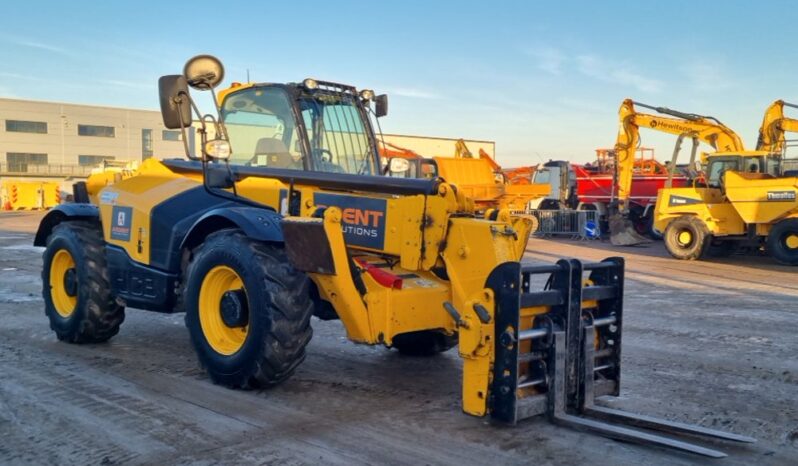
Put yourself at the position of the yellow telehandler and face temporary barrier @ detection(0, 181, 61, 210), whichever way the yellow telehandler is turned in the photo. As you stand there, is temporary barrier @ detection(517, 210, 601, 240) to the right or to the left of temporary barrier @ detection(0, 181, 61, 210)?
right

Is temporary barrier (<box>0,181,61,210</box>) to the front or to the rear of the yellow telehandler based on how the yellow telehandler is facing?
to the rear

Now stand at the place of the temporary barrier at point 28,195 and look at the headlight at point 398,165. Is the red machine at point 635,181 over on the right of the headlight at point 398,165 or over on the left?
left

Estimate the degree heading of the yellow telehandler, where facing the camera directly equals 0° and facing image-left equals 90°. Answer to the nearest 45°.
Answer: approximately 315°

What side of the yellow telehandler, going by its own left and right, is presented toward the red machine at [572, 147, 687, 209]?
left

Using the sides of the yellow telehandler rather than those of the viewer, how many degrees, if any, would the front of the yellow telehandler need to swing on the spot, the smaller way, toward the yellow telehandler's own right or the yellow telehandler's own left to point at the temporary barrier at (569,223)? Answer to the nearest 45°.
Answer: approximately 135° to the yellow telehandler's own left
